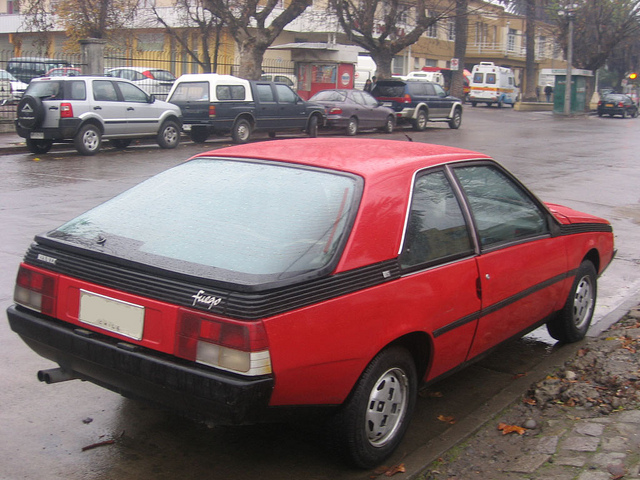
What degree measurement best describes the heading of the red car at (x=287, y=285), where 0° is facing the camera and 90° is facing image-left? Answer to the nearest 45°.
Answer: approximately 225°

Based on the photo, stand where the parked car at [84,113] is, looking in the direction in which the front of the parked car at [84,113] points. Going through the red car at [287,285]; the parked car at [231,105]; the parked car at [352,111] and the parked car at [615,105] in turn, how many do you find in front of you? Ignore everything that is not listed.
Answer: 3

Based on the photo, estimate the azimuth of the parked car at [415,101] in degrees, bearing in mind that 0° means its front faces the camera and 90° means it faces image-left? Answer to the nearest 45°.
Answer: approximately 225°

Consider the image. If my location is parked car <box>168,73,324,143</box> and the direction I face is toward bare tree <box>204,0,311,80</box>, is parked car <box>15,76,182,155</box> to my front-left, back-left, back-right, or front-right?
back-left

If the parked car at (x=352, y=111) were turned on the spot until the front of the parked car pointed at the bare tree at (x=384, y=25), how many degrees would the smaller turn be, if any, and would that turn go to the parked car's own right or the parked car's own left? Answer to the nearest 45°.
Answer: approximately 45° to the parked car's own left

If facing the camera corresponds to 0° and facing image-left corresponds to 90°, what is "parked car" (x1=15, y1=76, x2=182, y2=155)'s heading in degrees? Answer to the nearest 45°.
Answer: approximately 225°

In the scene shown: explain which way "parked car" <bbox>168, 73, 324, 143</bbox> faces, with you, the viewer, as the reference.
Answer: facing away from the viewer and to the right of the viewer

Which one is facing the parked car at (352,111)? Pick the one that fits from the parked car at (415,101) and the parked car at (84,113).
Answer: the parked car at (84,113)
